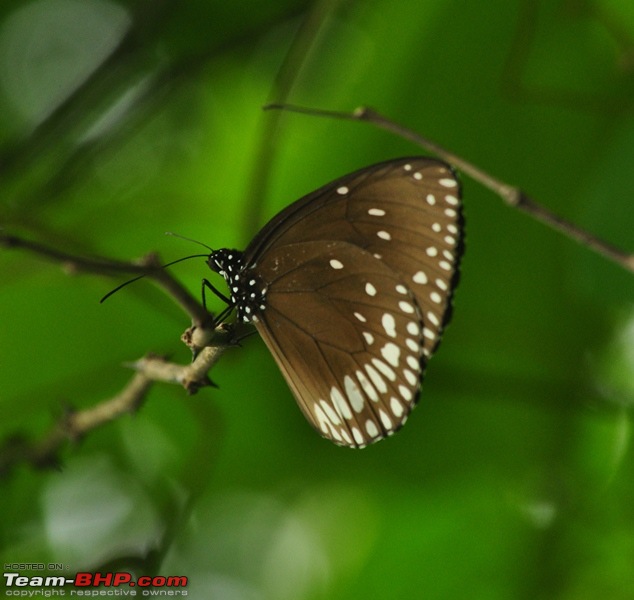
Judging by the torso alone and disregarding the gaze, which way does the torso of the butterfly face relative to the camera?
to the viewer's left
